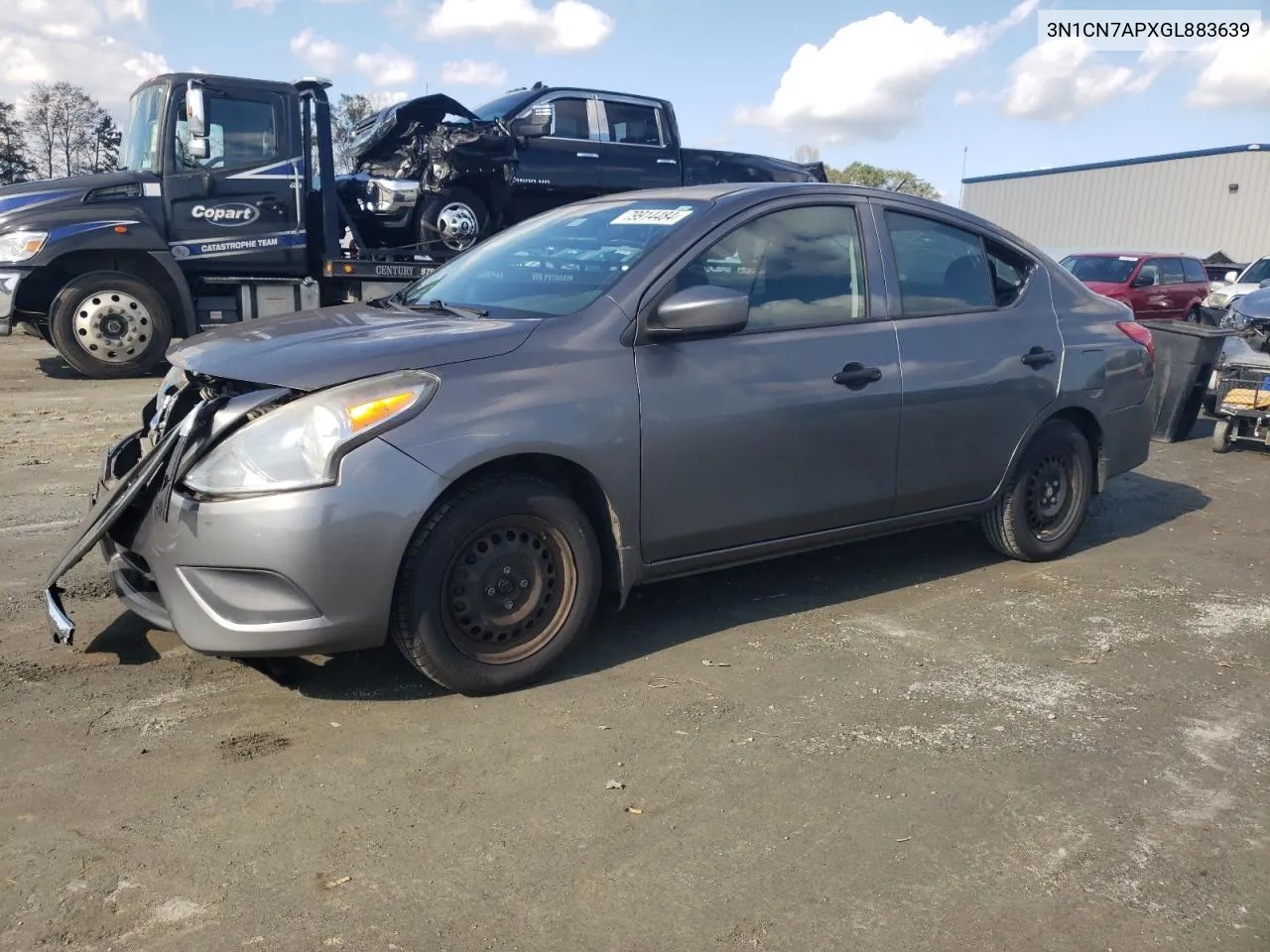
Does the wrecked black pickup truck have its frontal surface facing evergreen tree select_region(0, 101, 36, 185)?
no

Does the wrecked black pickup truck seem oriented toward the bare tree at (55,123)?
no

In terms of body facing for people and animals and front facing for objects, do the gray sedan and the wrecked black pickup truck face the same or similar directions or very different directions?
same or similar directions

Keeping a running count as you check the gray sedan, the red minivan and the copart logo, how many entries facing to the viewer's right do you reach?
0

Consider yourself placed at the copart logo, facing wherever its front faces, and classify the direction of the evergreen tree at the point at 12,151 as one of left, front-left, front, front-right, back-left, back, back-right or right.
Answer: back

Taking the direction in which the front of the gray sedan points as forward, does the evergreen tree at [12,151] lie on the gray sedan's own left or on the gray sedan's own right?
on the gray sedan's own right

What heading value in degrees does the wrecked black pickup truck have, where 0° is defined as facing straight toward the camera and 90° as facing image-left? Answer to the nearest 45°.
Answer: approximately 45°

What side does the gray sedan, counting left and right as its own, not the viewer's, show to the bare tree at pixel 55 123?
right

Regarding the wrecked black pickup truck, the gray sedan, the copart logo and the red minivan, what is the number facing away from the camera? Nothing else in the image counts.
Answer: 0

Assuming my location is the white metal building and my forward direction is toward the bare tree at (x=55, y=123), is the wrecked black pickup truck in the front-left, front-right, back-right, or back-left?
front-left

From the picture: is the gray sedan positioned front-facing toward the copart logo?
no

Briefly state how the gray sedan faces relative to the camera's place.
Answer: facing the viewer and to the left of the viewer

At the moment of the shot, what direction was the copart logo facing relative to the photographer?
facing the viewer
